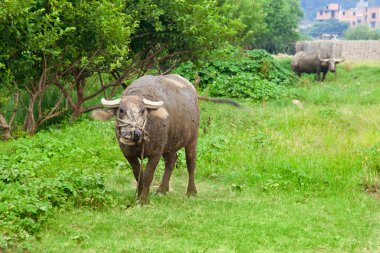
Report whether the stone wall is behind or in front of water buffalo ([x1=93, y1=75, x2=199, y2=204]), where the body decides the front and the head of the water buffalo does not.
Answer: behind

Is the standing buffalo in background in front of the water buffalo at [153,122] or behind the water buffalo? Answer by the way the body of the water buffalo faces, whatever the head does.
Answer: behind

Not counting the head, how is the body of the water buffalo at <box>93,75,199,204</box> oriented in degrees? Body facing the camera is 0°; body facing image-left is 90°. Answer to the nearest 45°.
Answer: approximately 45°
